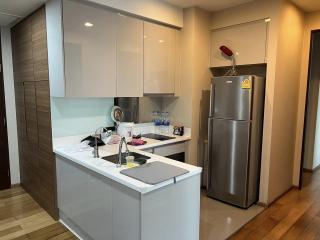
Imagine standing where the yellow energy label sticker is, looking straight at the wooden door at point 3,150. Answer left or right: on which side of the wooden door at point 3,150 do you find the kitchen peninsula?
left

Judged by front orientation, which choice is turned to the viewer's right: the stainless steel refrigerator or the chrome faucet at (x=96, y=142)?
the chrome faucet

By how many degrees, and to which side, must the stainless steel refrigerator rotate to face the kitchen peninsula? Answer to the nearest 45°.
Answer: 0° — it already faces it

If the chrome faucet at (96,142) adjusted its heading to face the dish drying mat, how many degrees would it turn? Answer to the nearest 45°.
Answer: approximately 45° to its right

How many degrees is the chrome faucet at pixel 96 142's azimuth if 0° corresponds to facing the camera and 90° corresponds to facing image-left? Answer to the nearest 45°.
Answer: approximately 270°

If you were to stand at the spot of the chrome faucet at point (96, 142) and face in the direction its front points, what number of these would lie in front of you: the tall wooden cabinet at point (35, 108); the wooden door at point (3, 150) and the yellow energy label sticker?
1

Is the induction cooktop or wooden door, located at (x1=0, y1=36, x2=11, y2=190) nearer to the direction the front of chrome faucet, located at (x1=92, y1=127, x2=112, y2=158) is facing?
the induction cooktop

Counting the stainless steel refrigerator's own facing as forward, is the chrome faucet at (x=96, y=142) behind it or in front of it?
in front

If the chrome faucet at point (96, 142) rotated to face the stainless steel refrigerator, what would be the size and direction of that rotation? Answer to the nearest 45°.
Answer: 0° — it already faces it
